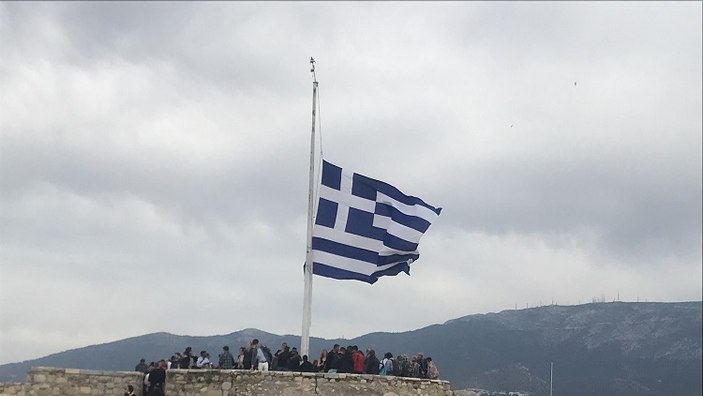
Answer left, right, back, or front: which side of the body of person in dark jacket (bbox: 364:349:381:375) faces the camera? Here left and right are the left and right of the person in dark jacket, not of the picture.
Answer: back

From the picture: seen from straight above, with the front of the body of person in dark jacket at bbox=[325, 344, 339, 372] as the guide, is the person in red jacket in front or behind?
in front

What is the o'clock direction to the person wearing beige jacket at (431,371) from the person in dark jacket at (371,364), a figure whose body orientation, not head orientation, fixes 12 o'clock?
The person wearing beige jacket is roughly at 2 o'clock from the person in dark jacket.
